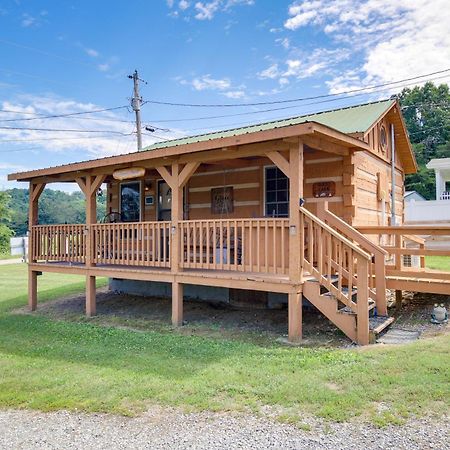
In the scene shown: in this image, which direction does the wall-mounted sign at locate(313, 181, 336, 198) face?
toward the camera

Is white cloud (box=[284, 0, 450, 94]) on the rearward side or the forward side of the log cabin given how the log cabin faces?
on the rearward side

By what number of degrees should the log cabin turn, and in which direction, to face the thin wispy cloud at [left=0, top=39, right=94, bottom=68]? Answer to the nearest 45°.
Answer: approximately 90° to its right

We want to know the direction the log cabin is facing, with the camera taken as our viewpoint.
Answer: facing the viewer and to the left of the viewer

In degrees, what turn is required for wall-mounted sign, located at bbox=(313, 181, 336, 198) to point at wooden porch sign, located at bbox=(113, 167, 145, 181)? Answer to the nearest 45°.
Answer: approximately 90° to its right

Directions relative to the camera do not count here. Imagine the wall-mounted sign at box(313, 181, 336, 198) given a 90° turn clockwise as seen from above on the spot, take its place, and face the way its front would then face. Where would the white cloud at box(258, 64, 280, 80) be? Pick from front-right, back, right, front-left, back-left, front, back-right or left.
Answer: right

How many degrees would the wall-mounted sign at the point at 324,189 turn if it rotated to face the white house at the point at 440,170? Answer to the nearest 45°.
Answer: approximately 180°

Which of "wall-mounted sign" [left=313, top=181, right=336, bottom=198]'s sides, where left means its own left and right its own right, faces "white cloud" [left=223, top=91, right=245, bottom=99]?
back

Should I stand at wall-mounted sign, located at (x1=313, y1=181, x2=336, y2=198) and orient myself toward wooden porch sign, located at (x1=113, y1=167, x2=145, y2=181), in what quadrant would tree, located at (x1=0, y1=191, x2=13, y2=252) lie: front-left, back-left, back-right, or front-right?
front-right

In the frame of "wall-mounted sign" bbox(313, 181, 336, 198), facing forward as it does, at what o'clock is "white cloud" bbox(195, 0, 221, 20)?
The white cloud is roughly at 5 o'clock from the wall-mounted sign.

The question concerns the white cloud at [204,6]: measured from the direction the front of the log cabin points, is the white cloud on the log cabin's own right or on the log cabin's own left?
on the log cabin's own right

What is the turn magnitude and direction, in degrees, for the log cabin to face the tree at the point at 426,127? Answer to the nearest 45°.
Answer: approximately 180°

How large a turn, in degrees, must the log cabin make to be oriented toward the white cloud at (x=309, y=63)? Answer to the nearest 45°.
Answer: approximately 135° to its right

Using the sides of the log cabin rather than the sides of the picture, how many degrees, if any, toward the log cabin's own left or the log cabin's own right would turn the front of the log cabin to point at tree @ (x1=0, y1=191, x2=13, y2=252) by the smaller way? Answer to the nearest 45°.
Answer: approximately 90° to the log cabin's own right

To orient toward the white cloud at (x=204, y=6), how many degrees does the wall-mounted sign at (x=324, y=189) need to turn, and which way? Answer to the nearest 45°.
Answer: approximately 135° to its right
